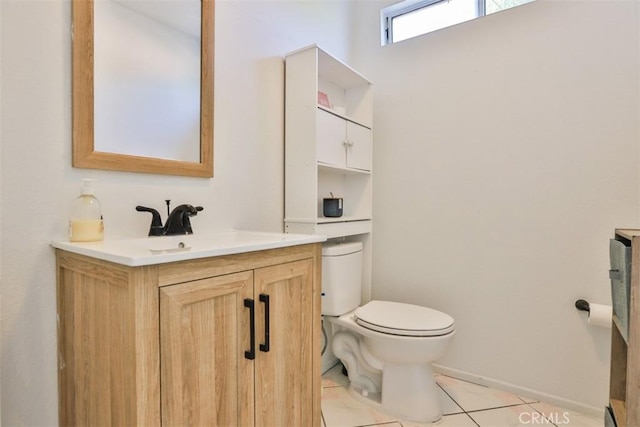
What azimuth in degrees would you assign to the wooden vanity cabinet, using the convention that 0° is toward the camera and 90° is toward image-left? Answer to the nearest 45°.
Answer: approximately 315°

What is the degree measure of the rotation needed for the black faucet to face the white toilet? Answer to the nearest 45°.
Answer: approximately 45° to its left

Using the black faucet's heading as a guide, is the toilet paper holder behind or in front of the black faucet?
in front

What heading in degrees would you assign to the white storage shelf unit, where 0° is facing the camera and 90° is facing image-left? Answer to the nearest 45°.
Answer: approximately 315°

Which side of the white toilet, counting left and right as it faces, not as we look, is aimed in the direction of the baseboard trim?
left

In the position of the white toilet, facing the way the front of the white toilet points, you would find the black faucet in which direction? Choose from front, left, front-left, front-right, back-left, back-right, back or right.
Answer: right

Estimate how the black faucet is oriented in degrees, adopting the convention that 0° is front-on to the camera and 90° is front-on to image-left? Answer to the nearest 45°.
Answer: approximately 315°

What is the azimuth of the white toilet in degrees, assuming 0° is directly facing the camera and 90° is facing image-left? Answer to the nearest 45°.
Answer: approximately 315°
